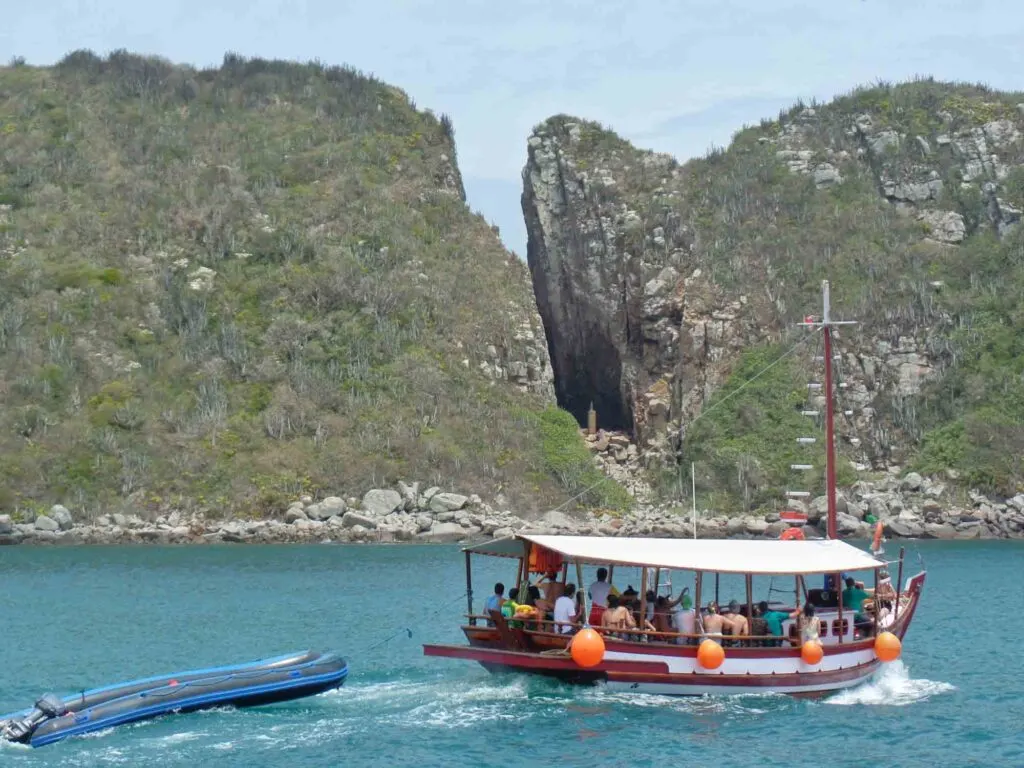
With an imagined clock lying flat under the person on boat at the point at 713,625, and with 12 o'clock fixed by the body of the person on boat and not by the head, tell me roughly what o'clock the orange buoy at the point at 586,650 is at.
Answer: The orange buoy is roughly at 8 o'clock from the person on boat.

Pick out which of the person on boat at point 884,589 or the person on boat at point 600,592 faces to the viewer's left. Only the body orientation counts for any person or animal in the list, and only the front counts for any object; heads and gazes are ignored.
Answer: the person on boat at point 884,589

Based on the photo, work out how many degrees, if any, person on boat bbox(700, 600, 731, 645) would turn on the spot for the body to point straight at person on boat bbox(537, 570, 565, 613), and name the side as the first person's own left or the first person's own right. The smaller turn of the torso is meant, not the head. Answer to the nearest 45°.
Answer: approximately 90° to the first person's own left

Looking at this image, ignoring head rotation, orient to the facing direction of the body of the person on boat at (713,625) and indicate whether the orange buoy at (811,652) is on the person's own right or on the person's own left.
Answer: on the person's own right

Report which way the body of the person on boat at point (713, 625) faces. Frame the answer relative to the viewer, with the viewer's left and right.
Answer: facing away from the viewer

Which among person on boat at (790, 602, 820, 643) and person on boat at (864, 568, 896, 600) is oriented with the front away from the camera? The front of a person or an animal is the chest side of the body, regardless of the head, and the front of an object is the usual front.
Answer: person on boat at (790, 602, 820, 643)

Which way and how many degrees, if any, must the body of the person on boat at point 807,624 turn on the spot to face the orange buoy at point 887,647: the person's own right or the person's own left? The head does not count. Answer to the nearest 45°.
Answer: approximately 45° to the person's own right

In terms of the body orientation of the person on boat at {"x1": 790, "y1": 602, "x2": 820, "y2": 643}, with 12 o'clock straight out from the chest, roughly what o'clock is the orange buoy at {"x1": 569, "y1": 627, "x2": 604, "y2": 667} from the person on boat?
The orange buoy is roughly at 8 o'clock from the person on boat.

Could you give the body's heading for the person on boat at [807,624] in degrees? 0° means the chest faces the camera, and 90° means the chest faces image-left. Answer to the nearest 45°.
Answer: approximately 180°

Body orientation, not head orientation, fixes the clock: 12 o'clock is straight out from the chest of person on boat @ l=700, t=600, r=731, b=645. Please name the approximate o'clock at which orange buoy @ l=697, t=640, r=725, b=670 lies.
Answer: The orange buoy is roughly at 6 o'clock from the person on boat.

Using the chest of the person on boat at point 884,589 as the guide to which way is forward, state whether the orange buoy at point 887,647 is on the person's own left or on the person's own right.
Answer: on the person's own left
